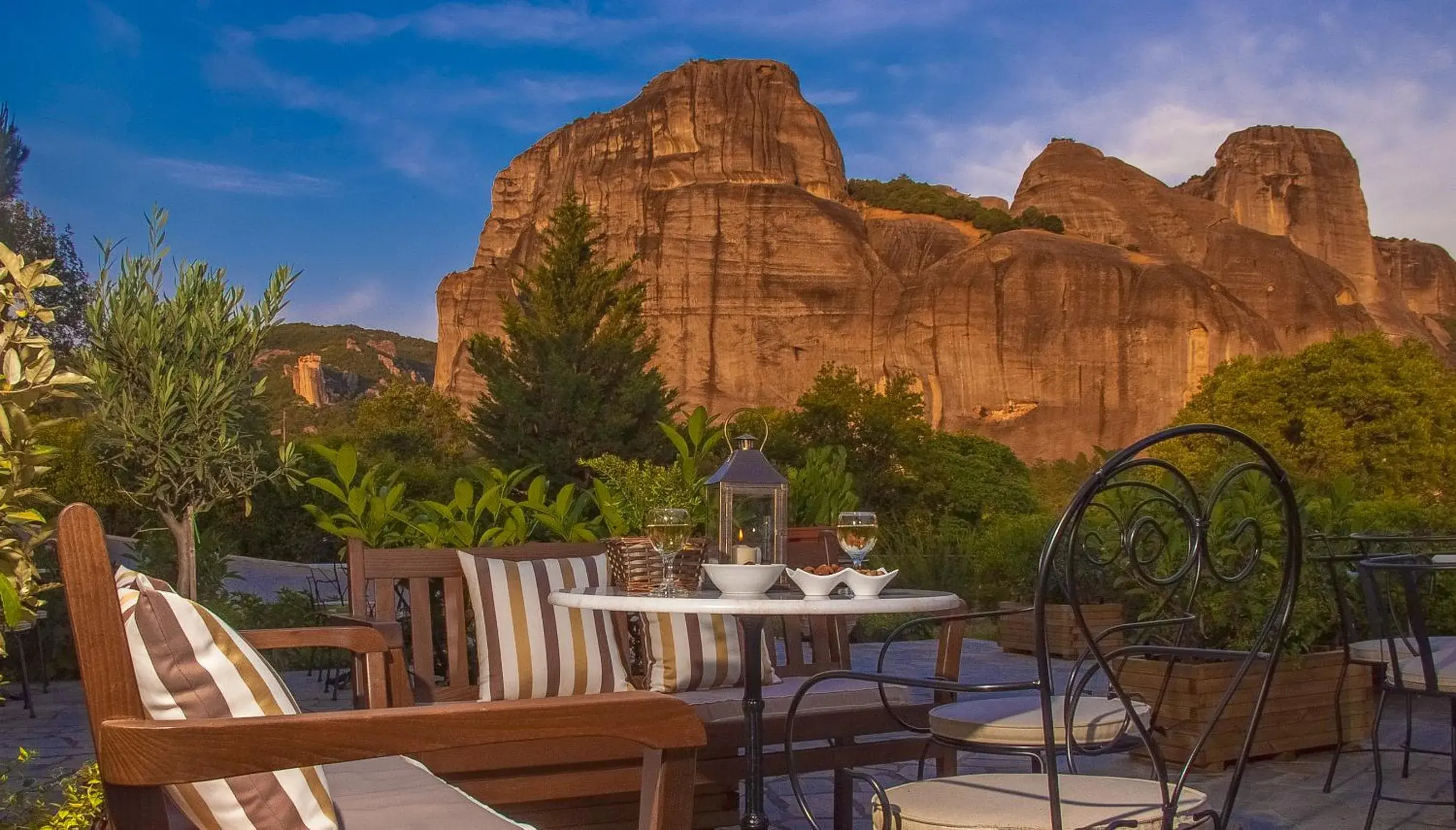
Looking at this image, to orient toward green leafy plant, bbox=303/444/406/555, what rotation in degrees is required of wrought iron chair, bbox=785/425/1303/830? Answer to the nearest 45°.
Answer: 0° — it already faces it

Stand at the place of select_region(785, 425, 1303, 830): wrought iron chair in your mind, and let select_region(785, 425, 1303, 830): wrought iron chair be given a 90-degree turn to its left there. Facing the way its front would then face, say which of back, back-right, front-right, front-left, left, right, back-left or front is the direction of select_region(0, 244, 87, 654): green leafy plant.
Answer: front-right

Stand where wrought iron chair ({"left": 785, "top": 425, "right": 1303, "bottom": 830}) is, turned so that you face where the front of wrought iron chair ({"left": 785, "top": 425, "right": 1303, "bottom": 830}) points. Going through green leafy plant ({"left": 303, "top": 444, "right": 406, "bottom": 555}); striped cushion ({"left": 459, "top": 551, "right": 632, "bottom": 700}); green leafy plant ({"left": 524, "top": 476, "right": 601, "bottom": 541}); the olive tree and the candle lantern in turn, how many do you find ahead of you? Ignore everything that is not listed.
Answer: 5

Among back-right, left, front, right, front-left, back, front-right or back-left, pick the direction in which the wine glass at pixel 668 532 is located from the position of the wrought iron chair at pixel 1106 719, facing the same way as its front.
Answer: front

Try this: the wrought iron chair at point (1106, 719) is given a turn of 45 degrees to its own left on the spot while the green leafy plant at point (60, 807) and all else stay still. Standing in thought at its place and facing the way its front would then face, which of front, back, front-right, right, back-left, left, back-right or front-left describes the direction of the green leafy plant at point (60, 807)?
front

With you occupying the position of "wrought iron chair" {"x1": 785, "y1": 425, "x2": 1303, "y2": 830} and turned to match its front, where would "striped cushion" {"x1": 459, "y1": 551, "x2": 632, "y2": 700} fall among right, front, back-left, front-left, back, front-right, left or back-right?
front

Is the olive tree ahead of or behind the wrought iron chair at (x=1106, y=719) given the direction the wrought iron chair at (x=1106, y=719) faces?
ahead

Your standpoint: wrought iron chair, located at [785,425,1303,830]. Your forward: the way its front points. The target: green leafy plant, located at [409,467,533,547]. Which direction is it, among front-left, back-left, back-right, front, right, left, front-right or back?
front

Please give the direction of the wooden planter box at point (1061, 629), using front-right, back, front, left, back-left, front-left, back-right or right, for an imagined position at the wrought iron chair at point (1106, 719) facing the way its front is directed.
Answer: front-right

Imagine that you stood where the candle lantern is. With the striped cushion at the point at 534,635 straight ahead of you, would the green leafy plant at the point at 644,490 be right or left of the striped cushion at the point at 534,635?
right

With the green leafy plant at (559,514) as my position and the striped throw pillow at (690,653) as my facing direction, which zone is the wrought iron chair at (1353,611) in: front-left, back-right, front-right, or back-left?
front-left

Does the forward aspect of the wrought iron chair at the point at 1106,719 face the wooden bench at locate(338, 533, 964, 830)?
yes

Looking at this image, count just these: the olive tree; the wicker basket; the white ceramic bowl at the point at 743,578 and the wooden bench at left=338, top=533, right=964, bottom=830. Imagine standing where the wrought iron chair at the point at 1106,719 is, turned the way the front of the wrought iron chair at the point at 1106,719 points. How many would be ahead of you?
4

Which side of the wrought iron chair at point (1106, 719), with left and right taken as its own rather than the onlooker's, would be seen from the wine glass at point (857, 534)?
front

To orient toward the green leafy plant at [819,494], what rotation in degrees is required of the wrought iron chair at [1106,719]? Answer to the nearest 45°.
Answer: approximately 45° to its right

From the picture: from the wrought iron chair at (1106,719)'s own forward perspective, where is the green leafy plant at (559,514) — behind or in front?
in front

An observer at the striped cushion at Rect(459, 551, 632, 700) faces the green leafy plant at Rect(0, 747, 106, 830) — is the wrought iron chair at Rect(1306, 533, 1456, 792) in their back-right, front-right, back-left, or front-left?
back-left

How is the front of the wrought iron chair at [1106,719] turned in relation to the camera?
facing away from the viewer and to the left of the viewer
